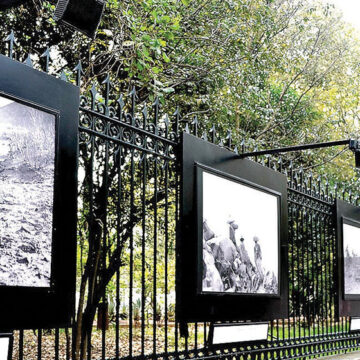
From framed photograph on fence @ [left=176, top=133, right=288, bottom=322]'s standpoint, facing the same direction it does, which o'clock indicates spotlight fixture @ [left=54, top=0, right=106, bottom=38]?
The spotlight fixture is roughly at 2 o'clock from the framed photograph on fence.

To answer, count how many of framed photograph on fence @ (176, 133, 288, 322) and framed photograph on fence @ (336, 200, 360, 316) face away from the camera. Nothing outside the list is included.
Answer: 0

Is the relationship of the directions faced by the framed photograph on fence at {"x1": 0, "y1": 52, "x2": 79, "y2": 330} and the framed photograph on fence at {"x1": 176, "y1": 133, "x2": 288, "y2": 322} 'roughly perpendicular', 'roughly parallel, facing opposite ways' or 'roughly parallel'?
roughly parallel

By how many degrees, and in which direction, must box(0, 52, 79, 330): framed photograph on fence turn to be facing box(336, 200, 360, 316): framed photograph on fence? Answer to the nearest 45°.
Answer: approximately 90° to its left

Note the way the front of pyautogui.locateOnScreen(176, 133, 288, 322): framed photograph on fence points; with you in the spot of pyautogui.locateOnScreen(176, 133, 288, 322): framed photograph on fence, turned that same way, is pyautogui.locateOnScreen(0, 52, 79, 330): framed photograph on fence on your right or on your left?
on your right

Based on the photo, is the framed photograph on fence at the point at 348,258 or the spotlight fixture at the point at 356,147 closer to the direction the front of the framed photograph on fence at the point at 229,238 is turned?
the spotlight fixture

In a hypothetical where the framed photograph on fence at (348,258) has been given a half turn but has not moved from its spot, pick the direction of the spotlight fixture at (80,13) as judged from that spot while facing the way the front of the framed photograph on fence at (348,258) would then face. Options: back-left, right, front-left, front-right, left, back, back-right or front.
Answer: back-left

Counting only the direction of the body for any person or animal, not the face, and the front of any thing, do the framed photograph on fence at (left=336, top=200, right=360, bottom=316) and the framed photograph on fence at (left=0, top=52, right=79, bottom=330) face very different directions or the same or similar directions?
same or similar directions

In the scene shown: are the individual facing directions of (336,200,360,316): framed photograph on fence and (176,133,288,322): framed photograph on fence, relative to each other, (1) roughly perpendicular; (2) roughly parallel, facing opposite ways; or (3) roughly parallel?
roughly parallel

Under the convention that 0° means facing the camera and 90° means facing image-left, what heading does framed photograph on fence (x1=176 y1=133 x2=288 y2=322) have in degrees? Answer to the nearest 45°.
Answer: approximately 315°

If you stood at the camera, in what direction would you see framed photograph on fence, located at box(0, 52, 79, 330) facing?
facing the viewer and to the right of the viewer

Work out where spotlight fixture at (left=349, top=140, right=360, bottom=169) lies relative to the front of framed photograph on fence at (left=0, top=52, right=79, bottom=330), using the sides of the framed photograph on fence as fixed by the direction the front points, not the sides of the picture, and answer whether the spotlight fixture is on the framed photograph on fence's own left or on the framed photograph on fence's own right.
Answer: on the framed photograph on fence's own left

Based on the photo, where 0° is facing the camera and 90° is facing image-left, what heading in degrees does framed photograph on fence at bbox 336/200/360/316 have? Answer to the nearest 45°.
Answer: approximately 315°

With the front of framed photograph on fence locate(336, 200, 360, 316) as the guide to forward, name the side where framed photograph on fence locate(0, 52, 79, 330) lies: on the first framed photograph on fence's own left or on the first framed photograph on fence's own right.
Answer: on the first framed photograph on fence's own right

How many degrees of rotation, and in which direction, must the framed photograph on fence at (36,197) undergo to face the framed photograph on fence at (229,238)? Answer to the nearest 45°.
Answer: approximately 90° to its left
